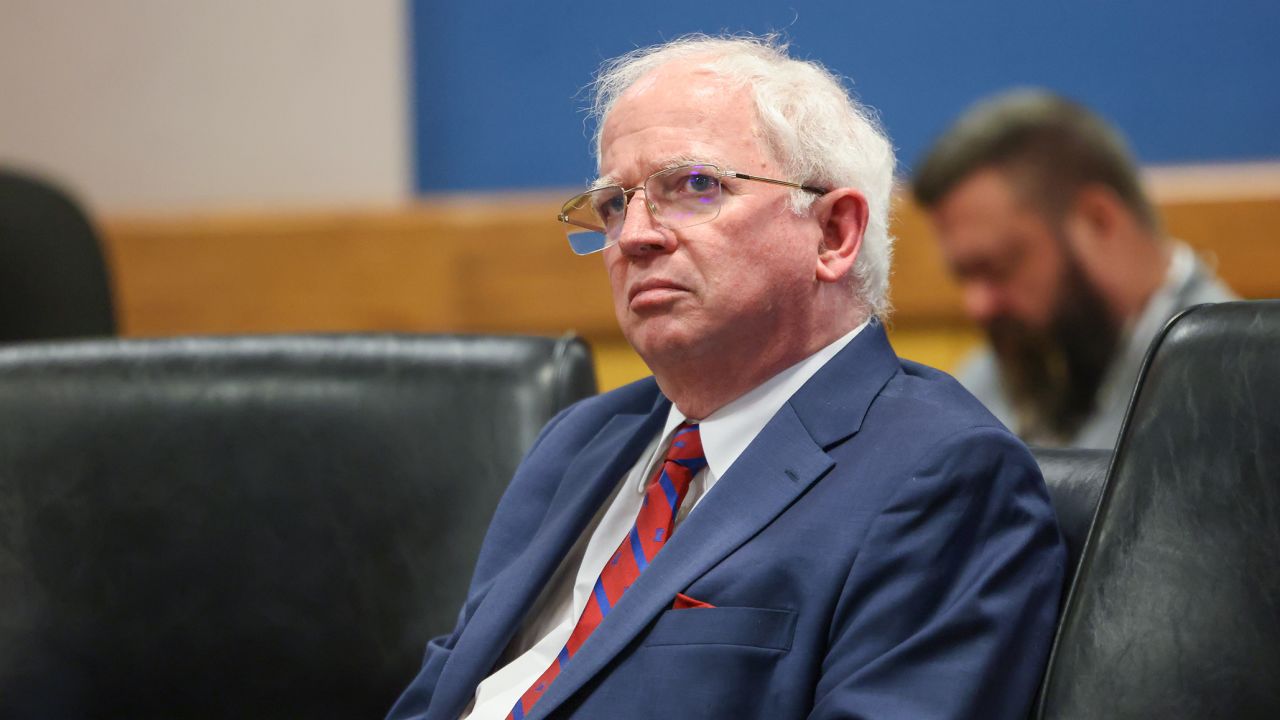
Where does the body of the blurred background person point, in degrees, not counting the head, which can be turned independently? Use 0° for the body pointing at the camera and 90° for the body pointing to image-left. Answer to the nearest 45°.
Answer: approximately 45°

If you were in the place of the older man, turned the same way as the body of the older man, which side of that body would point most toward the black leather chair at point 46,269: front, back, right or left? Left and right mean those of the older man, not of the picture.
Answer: right

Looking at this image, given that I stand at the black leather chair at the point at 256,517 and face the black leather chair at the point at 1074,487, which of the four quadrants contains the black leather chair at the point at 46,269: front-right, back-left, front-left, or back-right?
back-left

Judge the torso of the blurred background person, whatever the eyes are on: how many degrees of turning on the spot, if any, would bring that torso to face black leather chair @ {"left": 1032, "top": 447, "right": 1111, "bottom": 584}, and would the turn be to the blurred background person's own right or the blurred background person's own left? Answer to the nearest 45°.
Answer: approximately 45° to the blurred background person's own left

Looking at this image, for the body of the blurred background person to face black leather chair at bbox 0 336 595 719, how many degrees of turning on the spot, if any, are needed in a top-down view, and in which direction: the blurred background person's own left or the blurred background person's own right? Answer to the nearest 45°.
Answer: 0° — they already face it

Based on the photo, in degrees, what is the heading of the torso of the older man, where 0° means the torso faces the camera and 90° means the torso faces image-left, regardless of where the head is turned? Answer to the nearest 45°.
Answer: approximately 45°

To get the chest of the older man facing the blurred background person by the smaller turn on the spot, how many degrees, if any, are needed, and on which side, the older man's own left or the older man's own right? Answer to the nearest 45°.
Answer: approximately 180°

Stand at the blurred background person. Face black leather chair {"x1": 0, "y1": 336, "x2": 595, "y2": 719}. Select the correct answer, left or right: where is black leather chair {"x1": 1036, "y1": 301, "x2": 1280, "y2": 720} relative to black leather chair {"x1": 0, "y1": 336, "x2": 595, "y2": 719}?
left

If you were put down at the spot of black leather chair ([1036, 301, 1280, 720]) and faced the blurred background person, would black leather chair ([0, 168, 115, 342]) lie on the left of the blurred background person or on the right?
left

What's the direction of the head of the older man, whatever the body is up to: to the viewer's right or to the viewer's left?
to the viewer's left
